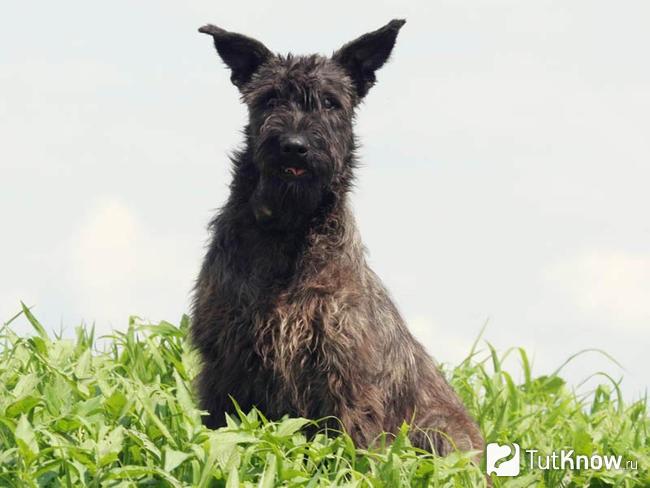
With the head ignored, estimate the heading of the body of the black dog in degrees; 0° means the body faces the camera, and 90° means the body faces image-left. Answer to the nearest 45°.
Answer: approximately 45°
